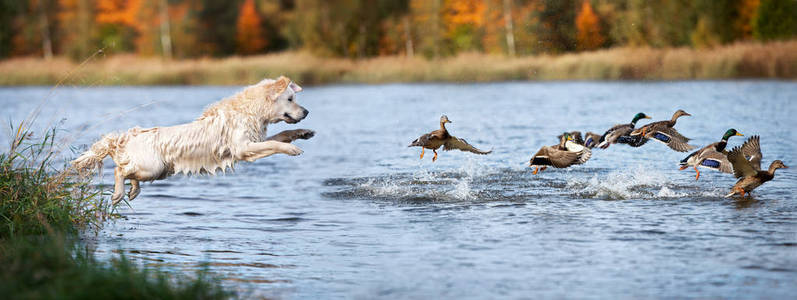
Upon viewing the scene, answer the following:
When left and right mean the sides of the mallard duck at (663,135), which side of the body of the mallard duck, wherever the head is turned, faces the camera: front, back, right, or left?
right

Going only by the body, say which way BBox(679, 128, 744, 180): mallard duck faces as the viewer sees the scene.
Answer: to the viewer's right

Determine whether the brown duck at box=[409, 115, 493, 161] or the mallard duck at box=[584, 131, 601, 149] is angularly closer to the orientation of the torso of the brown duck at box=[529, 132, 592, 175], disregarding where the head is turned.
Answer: the mallard duck

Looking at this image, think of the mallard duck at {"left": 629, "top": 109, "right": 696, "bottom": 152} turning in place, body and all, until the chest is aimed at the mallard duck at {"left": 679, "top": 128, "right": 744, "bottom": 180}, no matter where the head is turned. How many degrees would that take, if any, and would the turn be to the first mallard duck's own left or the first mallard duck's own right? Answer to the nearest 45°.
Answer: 0° — it already faces it

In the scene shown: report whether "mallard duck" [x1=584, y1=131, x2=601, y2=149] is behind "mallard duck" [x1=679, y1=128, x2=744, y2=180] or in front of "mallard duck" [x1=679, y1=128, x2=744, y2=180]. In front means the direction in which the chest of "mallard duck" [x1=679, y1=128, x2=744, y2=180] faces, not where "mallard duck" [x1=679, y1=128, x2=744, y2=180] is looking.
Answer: behind

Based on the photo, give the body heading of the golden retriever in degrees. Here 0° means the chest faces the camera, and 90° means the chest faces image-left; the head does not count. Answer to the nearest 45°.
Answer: approximately 270°

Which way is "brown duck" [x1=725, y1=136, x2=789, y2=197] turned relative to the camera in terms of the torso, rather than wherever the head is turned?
to the viewer's right

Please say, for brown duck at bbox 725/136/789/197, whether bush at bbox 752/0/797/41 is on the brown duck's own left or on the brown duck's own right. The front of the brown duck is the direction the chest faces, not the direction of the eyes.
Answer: on the brown duck's own left

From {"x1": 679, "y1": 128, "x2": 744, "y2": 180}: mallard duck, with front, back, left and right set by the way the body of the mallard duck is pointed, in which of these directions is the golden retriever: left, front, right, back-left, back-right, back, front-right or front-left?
back-right

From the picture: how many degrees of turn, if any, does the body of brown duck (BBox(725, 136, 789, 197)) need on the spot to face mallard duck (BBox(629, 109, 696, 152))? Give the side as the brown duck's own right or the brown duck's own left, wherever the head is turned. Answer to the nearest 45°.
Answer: approximately 180°
